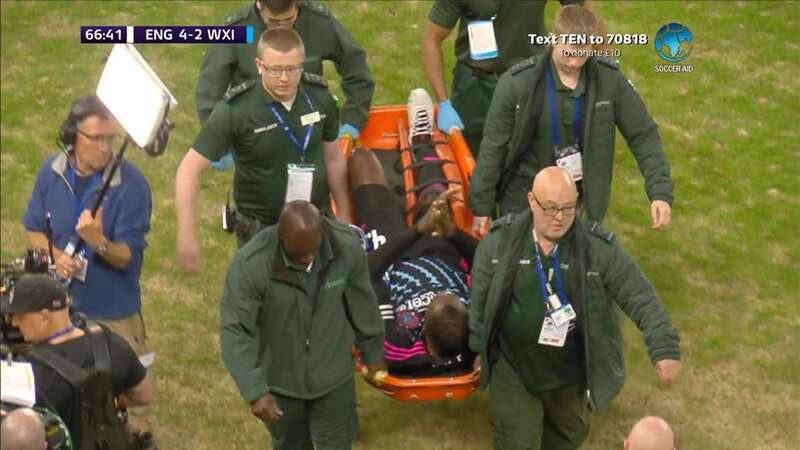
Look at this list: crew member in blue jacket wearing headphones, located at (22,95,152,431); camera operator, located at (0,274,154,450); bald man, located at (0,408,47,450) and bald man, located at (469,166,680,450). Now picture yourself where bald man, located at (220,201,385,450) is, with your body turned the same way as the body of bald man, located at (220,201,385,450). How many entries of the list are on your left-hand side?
1

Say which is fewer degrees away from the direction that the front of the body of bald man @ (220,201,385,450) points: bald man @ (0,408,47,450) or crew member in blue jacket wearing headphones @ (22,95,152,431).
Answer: the bald man

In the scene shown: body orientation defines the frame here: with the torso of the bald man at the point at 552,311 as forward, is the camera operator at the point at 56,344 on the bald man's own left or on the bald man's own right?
on the bald man's own right

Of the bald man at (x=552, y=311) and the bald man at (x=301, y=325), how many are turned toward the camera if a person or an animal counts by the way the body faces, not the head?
2

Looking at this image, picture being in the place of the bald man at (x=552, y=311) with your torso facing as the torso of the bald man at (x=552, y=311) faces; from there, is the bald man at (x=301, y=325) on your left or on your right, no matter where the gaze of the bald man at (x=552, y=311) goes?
on your right

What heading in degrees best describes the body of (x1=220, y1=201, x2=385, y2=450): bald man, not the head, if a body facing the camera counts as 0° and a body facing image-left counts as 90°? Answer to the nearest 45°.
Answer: approximately 0°

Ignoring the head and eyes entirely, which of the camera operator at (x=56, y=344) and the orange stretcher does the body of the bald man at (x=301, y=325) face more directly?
the camera operator
